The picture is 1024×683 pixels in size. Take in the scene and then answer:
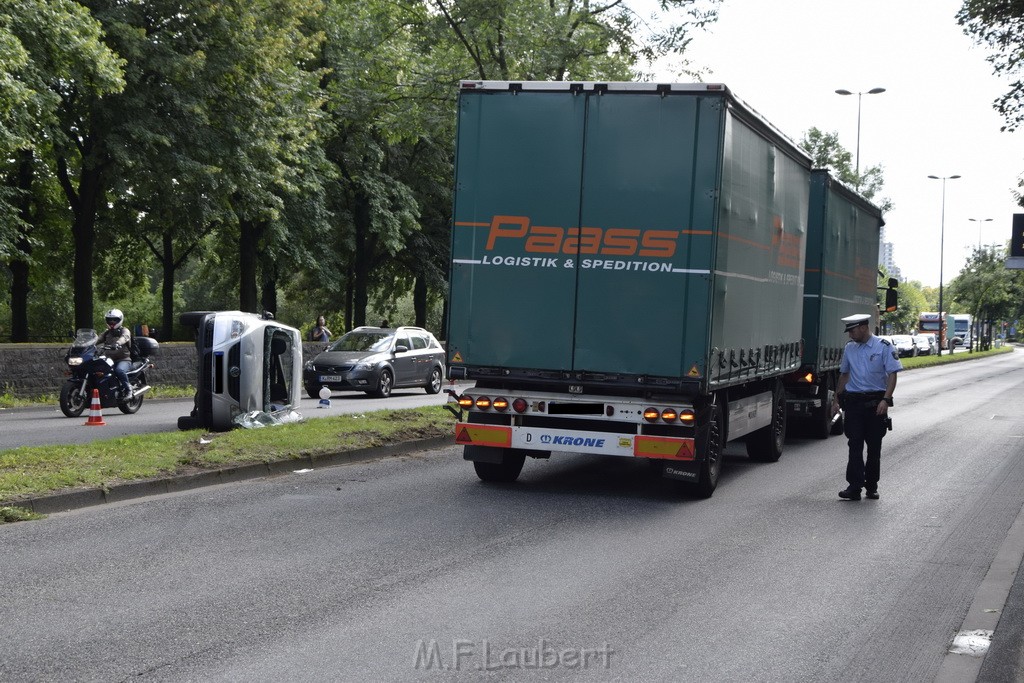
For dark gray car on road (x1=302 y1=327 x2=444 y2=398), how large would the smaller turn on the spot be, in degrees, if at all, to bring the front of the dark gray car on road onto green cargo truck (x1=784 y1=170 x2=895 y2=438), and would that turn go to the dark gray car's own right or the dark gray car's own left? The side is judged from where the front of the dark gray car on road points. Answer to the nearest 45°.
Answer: approximately 90° to the dark gray car's own left

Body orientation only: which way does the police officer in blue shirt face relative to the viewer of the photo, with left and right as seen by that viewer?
facing the viewer and to the left of the viewer

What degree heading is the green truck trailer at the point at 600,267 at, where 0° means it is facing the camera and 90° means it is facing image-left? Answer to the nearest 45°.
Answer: approximately 225°

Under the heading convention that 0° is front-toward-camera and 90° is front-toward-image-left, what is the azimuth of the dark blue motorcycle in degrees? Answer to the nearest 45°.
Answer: approximately 45°

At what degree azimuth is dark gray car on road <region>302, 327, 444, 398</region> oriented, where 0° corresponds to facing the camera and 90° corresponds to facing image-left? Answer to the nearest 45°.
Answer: approximately 45°

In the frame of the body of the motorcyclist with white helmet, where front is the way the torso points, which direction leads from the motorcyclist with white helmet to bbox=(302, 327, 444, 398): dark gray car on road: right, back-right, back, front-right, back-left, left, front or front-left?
back

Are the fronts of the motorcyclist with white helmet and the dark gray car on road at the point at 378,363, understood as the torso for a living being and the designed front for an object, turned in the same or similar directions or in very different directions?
same or similar directions

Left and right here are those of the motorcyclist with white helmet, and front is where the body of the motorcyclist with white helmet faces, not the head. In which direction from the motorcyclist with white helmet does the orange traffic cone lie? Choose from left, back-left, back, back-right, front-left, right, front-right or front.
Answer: front-left

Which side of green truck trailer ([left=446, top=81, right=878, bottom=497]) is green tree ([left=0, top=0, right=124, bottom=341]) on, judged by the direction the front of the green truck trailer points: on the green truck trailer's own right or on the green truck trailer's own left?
on the green truck trailer's own left

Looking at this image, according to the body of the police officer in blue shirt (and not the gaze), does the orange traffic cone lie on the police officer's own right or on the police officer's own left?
on the police officer's own right

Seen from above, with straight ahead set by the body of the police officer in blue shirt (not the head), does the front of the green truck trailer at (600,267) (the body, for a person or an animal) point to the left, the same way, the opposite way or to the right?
the opposite way

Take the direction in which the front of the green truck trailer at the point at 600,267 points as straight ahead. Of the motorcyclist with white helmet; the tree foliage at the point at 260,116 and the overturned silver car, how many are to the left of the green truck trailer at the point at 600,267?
3

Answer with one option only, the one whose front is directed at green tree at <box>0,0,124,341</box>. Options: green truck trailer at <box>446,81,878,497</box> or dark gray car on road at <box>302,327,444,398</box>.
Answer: the dark gray car on road

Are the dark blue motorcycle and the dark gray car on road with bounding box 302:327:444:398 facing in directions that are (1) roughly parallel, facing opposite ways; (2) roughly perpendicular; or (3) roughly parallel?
roughly parallel

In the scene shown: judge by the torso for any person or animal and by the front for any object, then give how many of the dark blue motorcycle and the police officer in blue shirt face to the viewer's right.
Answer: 0

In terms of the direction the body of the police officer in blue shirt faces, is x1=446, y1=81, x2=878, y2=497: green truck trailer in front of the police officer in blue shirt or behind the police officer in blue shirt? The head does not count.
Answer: behind

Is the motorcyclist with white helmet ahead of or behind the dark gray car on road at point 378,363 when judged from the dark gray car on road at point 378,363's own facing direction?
ahead
